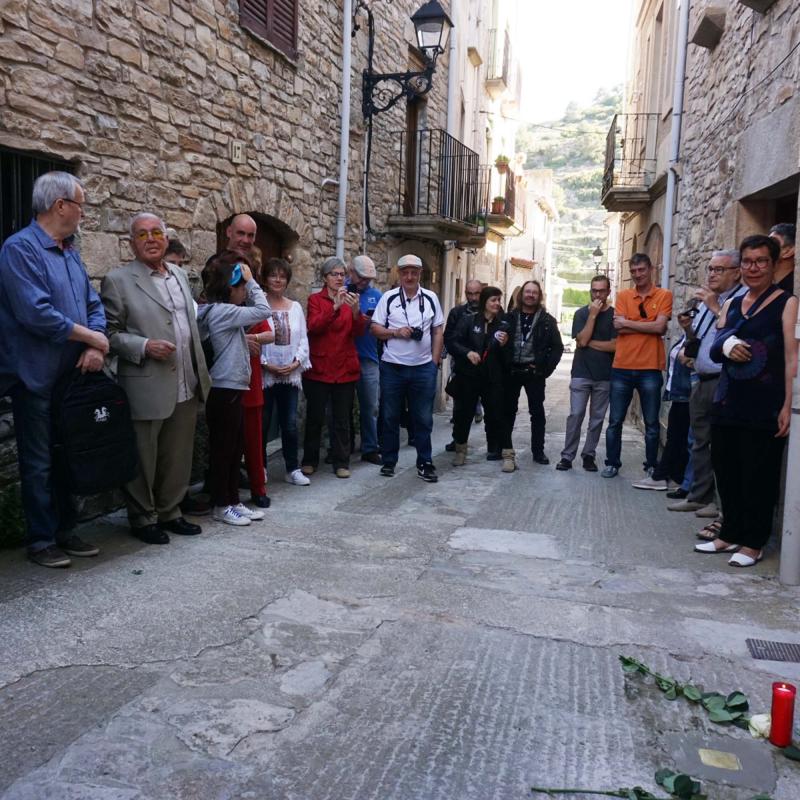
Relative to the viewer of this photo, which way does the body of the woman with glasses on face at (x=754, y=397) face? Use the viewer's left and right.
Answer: facing the viewer and to the left of the viewer

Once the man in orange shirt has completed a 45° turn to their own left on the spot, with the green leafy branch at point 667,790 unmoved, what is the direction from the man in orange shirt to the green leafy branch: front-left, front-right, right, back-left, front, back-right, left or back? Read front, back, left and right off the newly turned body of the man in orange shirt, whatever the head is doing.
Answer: front-right

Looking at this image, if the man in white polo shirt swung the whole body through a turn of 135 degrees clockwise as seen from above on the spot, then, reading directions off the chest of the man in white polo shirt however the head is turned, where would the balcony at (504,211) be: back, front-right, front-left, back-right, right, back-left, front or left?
front-right

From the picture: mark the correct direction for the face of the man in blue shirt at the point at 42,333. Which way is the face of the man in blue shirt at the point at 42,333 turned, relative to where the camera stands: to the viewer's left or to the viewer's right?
to the viewer's right

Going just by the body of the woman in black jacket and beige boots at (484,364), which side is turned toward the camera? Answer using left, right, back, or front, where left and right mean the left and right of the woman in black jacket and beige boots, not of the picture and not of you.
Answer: front

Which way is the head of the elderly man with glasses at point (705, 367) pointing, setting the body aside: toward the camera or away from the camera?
toward the camera

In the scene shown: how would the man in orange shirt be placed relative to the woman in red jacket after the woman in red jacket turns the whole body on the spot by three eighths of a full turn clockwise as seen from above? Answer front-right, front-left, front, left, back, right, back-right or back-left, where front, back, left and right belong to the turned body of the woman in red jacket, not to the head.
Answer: back-right

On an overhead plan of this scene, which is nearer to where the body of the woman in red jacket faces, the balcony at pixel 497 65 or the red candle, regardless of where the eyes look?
the red candle

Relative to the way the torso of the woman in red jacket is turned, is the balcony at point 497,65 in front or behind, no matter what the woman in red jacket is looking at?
behind

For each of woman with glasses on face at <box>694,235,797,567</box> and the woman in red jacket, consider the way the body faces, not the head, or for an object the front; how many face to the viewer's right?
0

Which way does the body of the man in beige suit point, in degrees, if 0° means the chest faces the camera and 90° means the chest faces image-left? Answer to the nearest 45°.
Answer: approximately 315°

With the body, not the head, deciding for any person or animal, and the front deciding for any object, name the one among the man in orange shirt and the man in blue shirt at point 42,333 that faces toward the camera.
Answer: the man in orange shirt

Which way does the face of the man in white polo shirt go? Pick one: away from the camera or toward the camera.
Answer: toward the camera

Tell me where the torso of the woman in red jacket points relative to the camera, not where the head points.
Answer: toward the camera

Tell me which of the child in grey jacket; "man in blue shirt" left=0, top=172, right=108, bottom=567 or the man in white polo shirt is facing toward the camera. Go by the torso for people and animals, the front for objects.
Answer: the man in white polo shirt

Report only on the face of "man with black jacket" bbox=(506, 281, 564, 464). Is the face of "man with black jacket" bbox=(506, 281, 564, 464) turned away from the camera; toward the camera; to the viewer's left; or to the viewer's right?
toward the camera

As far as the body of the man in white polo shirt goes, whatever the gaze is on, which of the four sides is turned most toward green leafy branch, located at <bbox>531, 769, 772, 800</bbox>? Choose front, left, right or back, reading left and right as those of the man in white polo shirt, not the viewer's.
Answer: front
